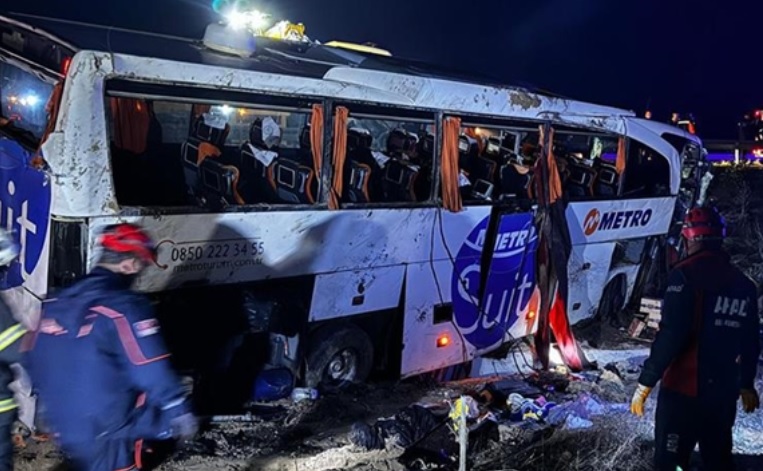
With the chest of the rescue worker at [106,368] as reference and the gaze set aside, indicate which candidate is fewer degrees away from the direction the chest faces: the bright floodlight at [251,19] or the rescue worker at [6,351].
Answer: the bright floodlight

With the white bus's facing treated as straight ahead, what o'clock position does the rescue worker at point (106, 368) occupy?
The rescue worker is roughly at 5 o'clock from the white bus.

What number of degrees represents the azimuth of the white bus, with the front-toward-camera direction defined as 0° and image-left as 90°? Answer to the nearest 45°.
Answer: approximately 225°

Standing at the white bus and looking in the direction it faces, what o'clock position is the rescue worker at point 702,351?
The rescue worker is roughly at 3 o'clock from the white bus.

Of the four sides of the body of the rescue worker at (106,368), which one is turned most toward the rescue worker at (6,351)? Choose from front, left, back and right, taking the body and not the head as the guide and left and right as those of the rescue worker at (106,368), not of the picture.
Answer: left

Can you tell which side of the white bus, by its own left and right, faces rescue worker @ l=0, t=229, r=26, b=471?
back
